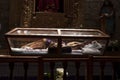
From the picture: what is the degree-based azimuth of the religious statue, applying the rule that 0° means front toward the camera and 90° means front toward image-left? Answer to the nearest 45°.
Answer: approximately 45°
